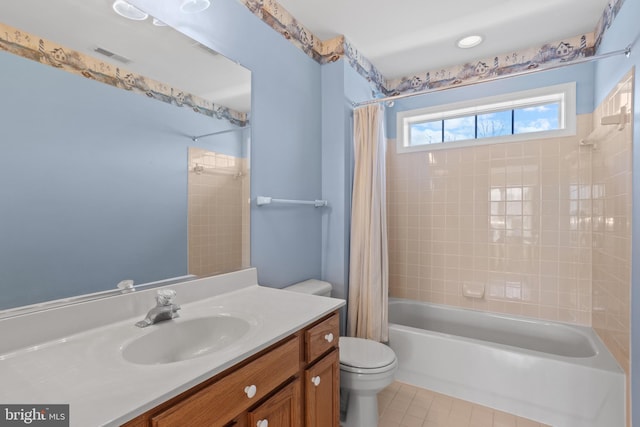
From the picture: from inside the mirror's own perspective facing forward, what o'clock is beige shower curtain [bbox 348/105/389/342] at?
The beige shower curtain is roughly at 10 o'clock from the mirror.

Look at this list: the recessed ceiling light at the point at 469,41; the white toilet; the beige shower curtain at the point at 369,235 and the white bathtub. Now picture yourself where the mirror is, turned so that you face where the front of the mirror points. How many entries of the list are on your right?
0

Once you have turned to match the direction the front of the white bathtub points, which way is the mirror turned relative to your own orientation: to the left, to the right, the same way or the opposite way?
to the left

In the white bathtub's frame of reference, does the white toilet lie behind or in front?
in front

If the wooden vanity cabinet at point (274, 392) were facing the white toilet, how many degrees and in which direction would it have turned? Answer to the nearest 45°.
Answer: approximately 90° to its left

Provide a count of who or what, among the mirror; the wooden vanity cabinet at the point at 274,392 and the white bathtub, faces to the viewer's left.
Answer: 0

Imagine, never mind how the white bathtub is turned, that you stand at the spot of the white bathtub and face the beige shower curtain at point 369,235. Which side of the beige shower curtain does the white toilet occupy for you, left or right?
left

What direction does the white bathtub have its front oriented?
toward the camera

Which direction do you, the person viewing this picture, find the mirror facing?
facing the viewer and to the right of the viewer

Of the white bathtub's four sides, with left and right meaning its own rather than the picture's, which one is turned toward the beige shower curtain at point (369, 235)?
right

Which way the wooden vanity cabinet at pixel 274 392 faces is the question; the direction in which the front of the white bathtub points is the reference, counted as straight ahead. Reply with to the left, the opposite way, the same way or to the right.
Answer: to the left

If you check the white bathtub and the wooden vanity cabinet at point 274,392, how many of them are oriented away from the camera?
0

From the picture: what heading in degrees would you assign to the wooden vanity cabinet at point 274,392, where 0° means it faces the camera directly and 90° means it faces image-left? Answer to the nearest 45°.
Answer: approximately 315°

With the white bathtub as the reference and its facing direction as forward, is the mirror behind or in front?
in front

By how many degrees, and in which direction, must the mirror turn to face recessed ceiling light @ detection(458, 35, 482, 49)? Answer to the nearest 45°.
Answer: approximately 45° to its left

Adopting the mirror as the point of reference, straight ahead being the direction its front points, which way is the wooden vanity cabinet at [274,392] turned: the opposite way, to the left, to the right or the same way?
the same way

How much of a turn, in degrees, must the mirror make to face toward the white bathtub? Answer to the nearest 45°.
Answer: approximately 45° to its left
